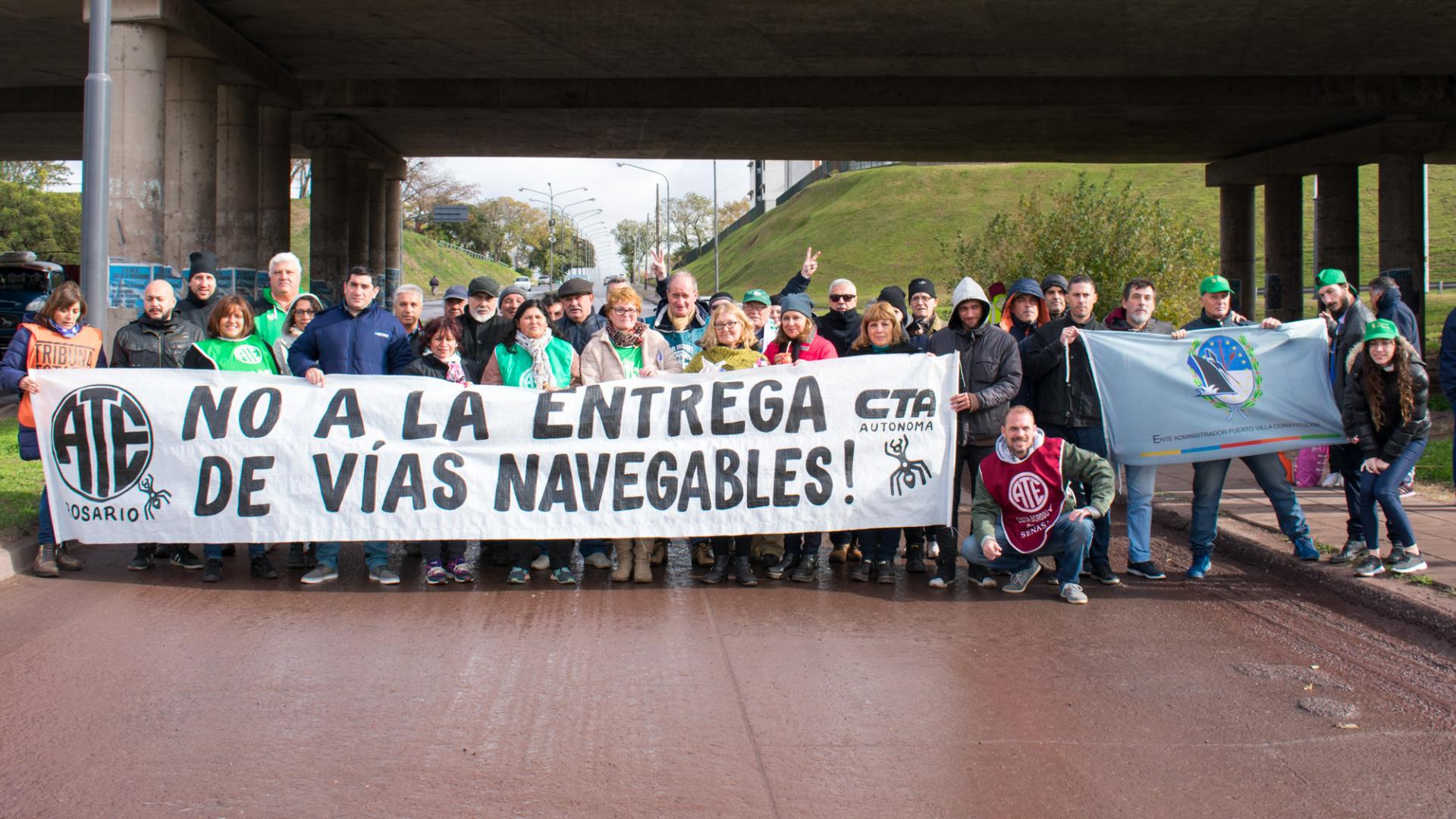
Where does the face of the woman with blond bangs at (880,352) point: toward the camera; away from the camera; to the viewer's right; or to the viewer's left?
toward the camera

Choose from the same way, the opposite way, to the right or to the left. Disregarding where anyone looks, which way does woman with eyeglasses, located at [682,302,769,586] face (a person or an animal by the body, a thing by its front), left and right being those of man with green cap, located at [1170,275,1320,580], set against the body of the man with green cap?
the same way

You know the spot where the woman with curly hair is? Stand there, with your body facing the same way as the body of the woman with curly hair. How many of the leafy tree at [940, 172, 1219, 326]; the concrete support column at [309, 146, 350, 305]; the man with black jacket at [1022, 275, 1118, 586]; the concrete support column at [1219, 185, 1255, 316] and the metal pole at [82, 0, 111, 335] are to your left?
0

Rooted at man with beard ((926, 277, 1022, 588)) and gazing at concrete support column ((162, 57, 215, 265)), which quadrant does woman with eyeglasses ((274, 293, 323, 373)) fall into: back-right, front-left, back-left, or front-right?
front-left

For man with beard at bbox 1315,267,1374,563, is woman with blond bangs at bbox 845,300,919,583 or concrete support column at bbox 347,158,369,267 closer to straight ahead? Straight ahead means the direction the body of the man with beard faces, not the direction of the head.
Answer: the woman with blond bangs

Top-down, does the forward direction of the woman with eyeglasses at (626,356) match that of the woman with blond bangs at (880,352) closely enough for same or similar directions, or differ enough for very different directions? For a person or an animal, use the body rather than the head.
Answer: same or similar directions

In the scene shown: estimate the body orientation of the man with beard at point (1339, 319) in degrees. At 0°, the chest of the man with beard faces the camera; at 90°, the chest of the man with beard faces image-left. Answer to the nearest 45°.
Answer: approximately 45°

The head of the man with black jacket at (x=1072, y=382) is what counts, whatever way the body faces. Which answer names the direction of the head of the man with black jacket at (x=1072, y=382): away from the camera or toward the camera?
toward the camera

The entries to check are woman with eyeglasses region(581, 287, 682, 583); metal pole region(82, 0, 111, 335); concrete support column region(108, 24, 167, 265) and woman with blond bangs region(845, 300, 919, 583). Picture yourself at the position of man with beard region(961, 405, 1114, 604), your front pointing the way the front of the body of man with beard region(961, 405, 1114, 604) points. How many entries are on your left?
0

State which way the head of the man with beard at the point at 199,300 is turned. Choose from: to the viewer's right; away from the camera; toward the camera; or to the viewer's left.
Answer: toward the camera

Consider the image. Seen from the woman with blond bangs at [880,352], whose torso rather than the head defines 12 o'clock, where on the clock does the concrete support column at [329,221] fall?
The concrete support column is roughly at 5 o'clock from the woman with blond bangs.

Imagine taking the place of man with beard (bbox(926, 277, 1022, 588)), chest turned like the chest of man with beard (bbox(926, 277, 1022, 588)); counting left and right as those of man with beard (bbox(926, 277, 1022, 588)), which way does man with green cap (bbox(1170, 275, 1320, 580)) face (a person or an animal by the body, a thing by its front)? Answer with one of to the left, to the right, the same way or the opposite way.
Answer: the same way

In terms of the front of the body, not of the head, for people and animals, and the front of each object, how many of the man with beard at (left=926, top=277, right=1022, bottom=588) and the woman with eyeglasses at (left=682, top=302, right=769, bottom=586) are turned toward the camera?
2

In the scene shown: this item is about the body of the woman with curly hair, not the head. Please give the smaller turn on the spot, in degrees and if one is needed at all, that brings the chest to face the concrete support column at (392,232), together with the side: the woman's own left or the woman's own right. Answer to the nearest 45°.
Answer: approximately 90° to the woman's own right

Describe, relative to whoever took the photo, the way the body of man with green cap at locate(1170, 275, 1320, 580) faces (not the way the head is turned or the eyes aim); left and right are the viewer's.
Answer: facing the viewer

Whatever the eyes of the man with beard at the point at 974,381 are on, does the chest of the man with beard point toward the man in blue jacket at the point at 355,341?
no

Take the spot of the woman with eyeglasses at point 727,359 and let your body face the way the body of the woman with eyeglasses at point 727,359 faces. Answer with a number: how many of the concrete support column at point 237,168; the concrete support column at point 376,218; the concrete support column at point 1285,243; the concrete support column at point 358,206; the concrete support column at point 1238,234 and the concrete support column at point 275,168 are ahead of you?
0

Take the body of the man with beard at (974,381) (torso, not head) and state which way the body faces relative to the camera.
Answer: toward the camera

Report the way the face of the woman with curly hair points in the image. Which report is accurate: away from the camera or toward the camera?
toward the camera

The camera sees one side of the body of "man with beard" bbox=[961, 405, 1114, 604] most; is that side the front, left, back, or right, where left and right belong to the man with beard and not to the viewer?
front
